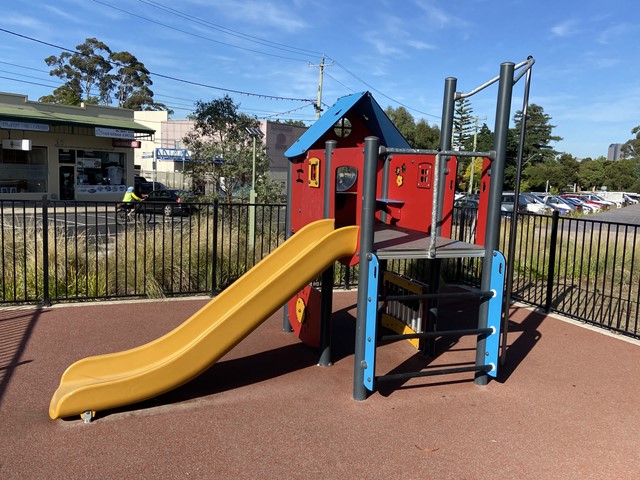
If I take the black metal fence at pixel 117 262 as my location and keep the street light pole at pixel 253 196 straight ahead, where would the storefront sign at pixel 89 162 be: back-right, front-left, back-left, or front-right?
front-left

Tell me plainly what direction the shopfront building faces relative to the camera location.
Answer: facing the viewer and to the right of the viewer

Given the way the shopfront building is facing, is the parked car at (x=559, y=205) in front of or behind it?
in front

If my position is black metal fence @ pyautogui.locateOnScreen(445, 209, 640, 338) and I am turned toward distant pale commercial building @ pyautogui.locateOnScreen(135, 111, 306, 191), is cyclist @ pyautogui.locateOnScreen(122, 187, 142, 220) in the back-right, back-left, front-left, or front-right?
front-left

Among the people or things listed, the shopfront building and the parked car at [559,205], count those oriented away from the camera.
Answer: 0

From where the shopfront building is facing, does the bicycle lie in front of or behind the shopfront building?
in front

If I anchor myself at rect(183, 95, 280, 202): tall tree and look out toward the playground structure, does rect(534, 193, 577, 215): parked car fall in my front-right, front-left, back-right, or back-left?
back-left
